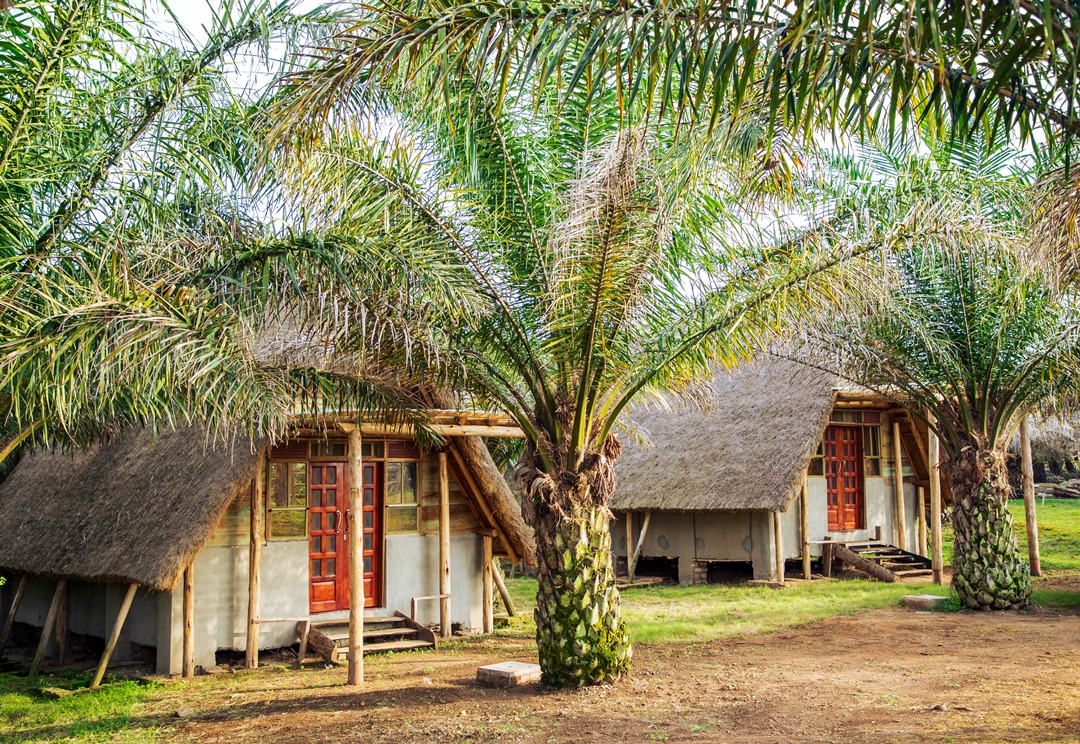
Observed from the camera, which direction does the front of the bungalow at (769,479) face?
facing the viewer and to the right of the viewer

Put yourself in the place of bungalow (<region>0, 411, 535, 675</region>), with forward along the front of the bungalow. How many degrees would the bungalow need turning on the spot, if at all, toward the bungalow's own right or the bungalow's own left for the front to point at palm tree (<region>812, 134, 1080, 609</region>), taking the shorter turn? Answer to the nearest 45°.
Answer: approximately 45° to the bungalow's own left

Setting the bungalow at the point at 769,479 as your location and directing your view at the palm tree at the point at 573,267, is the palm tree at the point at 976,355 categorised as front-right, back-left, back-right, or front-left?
front-left

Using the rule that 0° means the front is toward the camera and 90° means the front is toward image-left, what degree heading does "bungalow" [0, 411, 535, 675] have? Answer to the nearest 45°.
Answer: approximately 315°

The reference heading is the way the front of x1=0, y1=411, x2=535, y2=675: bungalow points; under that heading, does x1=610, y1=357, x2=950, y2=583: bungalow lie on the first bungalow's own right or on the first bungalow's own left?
on the first bungalow's own left

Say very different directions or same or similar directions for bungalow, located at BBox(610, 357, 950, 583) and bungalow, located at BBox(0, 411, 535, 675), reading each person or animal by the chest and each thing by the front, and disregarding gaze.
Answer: same or similar directions

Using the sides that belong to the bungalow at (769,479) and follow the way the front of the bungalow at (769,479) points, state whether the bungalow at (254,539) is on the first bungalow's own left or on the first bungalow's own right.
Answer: on the first bungalow's own right

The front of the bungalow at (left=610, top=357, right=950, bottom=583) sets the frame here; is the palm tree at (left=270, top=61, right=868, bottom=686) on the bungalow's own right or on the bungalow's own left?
on the bungalow's own right

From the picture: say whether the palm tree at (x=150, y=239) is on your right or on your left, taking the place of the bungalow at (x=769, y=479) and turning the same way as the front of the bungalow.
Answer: on your right

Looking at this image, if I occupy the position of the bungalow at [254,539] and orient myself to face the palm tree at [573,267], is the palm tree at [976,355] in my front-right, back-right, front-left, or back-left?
front-left

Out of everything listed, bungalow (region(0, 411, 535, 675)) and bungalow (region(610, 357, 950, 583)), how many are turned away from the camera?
0
